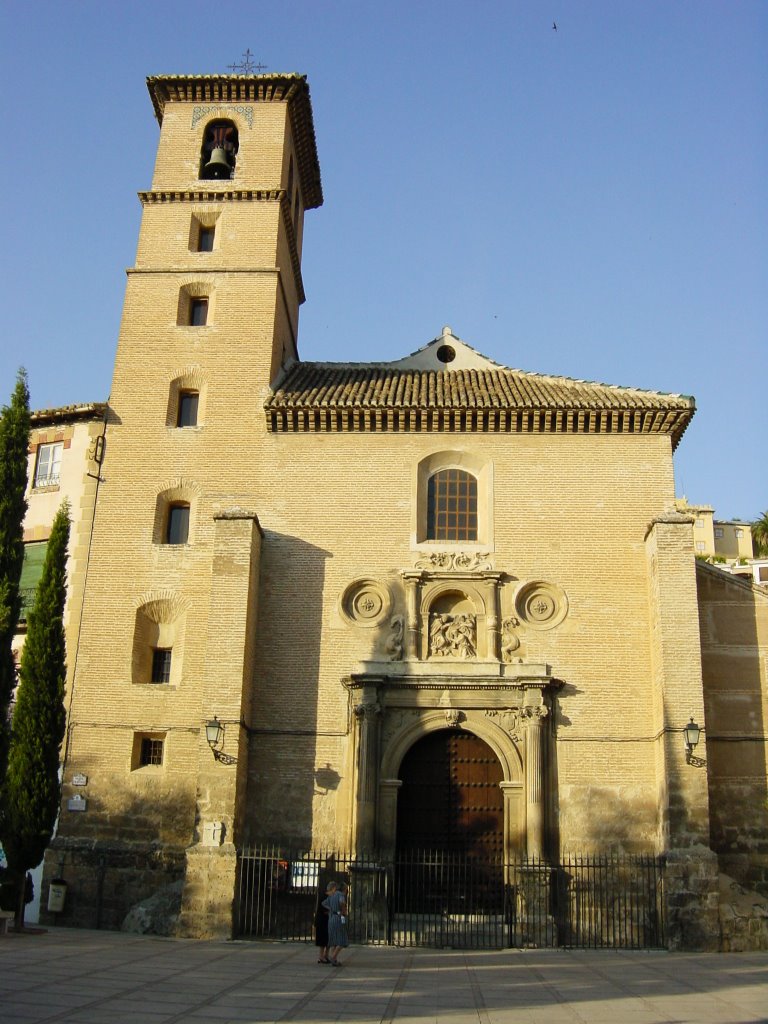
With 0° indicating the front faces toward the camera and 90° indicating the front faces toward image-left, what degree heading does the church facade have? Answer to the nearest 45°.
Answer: approximately 0°

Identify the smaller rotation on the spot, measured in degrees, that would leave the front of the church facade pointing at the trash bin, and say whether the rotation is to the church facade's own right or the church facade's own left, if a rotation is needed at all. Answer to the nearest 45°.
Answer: approximately 90° to the church facade's own right

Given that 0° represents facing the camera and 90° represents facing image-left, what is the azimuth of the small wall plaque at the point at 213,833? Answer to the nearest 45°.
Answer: approximately 0°

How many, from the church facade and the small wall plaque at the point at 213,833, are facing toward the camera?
2

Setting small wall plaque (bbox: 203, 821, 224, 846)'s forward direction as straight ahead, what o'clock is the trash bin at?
The trash bin is roughly at 4 o'clock from the small wall plaque.

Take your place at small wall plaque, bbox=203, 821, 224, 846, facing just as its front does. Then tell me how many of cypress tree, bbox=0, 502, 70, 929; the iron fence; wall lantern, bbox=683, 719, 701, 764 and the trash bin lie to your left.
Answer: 2

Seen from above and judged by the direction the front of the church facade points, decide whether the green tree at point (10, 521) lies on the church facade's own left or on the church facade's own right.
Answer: on the church facade's own right
